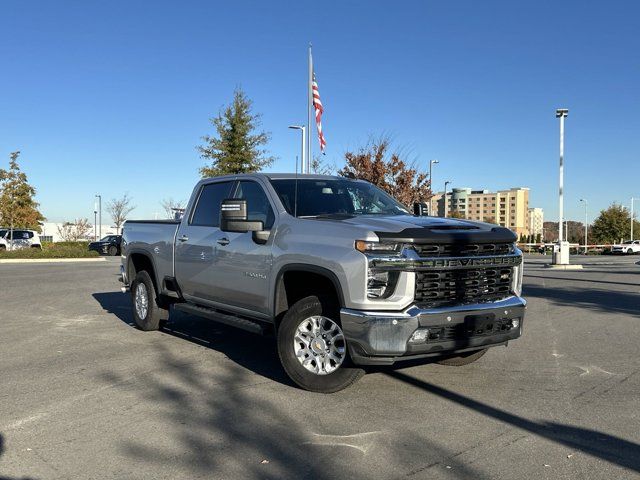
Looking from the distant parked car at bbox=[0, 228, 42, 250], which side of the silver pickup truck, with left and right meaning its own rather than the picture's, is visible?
back

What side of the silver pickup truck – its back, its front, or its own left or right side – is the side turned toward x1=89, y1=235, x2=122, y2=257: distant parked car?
back

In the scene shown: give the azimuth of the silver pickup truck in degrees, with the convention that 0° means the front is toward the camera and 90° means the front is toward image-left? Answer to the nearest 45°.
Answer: approximately 315°

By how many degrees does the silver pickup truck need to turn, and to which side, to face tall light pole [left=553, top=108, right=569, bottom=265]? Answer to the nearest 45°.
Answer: approximately 90° to its left

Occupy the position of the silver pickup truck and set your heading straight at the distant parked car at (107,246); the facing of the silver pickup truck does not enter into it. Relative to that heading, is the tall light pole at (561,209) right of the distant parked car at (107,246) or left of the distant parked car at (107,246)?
right
